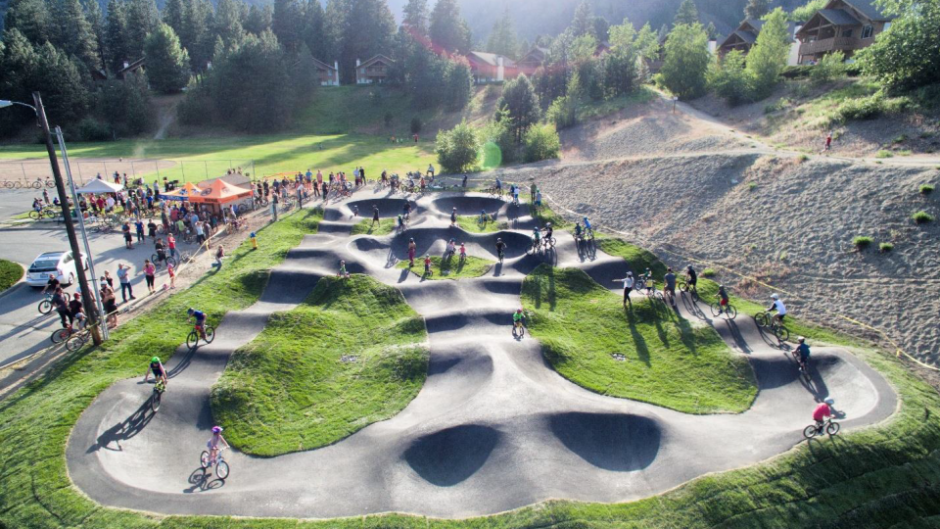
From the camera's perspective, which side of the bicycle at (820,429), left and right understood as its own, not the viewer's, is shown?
right

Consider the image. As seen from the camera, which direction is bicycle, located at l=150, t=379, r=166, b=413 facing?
toward the camera

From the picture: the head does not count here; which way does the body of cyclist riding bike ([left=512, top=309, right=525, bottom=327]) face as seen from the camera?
toward the camera

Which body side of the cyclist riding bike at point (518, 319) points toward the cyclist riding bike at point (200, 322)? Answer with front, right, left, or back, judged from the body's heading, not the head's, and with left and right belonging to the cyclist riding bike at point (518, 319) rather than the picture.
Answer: right

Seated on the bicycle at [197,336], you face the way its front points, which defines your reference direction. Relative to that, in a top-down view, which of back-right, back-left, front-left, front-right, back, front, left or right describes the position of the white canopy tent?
back-right

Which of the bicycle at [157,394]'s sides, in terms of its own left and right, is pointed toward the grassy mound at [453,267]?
left

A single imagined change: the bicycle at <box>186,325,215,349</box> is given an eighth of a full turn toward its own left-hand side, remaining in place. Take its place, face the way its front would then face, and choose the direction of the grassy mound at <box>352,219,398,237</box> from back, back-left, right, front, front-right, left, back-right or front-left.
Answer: back-left

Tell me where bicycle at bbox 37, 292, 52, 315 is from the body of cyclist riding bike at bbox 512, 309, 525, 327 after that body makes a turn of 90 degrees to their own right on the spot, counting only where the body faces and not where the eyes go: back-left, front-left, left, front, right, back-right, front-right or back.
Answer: front

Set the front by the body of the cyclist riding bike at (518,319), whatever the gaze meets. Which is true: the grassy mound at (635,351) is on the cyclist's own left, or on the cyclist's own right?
on the cyclist's own left
